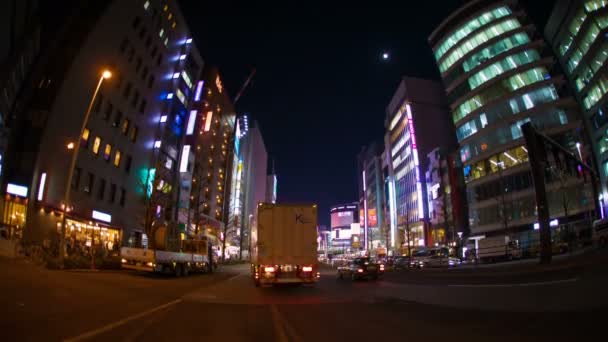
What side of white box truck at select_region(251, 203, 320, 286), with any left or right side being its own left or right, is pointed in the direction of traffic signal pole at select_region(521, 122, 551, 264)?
right

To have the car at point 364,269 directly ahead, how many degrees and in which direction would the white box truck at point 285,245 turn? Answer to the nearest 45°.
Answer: approximately 45° to its right

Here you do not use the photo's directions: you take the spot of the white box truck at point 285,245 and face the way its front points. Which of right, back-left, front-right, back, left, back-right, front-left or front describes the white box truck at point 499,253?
front-right

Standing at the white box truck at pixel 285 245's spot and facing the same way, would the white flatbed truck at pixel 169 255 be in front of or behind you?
in front

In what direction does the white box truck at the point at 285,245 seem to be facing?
away from the camera
